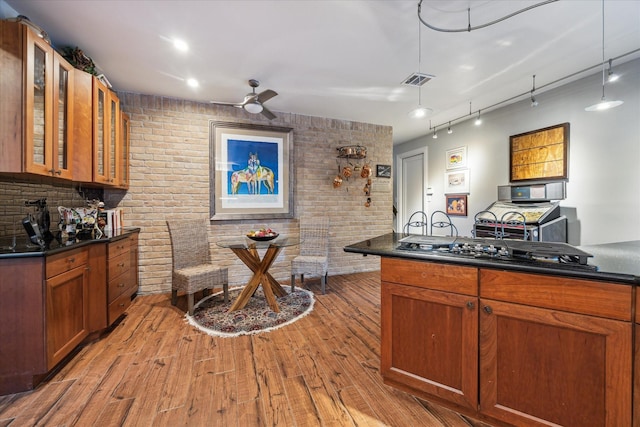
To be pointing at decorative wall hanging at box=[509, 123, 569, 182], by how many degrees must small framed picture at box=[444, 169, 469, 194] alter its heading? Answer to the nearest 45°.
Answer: approximately 90° to its left

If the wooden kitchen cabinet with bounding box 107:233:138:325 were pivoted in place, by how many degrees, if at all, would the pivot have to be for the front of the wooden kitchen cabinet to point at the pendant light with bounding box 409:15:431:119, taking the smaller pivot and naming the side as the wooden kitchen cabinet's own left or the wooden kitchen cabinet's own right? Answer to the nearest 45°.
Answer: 0° — it already faces it

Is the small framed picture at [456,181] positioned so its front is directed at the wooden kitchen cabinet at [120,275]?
yes

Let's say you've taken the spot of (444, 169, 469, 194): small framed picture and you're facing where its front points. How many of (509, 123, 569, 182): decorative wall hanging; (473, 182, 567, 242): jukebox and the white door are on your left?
2

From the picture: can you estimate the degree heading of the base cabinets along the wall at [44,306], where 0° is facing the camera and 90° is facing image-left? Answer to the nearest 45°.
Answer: approximately 315°

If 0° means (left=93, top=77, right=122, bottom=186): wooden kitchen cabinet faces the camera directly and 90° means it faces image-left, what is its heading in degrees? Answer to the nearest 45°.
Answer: approximately 315°
